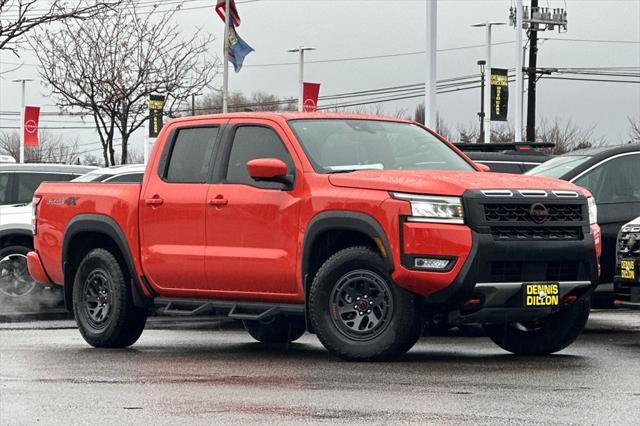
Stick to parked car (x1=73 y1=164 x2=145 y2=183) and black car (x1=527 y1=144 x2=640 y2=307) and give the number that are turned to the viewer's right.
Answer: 0

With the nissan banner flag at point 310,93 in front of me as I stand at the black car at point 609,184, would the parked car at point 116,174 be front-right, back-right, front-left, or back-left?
front-left

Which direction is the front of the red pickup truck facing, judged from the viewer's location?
facing the viewer and to the right of the viewer

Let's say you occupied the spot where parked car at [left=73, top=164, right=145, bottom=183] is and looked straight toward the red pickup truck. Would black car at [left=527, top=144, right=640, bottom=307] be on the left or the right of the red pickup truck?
left

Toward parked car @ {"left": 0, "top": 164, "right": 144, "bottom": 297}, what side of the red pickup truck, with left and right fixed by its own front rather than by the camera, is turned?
back

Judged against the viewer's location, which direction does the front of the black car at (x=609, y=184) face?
facing the viewer and to the left of the viewer

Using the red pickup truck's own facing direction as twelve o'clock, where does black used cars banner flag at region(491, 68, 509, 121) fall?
The black used cars banner flag is roughly at 8 o'clock from the red pickup truck.

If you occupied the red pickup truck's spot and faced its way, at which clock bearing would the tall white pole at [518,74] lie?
The tall white pole is roughly at 8 o'clock from the red pickup truck.

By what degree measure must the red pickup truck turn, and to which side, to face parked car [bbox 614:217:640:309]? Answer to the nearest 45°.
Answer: approximately 45° to its left

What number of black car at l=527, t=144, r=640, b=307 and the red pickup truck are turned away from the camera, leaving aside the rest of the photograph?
0

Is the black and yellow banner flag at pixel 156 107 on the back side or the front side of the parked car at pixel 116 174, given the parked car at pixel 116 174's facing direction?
on the back side

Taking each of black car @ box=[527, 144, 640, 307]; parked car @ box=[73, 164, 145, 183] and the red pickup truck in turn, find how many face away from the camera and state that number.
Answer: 0

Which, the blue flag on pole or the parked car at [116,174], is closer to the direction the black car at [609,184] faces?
the parked car
